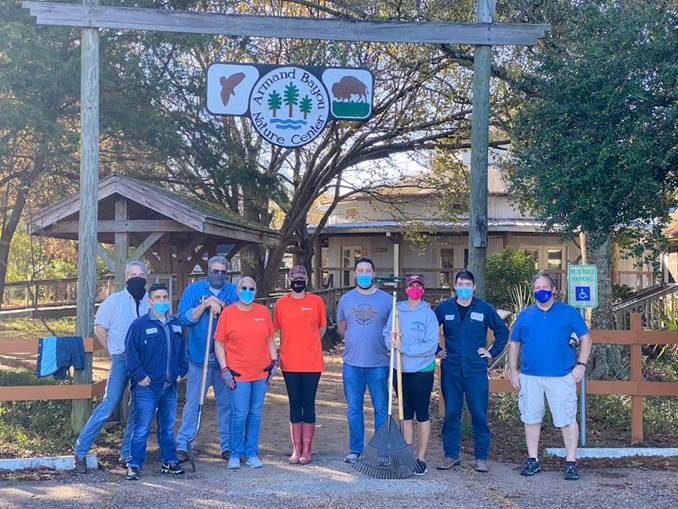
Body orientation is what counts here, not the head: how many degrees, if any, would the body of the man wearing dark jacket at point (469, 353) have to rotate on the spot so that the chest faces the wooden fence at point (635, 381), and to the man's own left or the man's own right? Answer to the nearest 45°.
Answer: approximately 135° to the man's own left

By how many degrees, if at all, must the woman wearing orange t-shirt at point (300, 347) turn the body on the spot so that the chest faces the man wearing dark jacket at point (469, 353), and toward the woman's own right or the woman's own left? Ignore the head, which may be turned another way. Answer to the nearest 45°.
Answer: approximately 90° to the woman's own left

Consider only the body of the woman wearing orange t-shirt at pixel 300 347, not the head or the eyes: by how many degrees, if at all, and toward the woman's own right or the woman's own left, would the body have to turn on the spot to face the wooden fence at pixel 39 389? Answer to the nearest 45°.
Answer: approximately 90° to the woman's own right

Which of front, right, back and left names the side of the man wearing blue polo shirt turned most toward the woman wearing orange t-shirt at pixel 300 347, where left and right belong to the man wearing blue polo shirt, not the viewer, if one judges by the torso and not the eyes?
right

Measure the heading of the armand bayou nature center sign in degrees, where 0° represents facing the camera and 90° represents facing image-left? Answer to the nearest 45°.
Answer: approximately 0°

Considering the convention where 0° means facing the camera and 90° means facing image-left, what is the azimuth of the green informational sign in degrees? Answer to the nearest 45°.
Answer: approximately 0°
